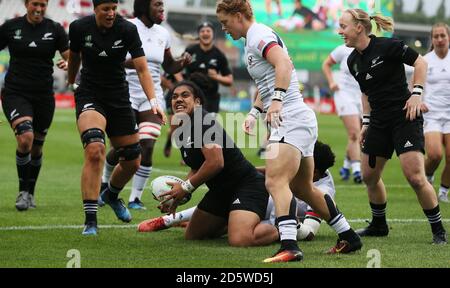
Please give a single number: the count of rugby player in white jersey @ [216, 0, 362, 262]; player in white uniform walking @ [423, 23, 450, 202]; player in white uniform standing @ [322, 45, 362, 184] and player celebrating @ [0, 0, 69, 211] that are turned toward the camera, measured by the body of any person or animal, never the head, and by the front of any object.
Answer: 3

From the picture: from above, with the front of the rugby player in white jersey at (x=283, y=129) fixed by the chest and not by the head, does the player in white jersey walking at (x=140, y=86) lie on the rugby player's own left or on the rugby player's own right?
on the rugby player's own right

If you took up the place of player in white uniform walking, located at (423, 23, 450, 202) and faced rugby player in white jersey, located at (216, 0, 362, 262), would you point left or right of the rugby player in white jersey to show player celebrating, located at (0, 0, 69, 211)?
right

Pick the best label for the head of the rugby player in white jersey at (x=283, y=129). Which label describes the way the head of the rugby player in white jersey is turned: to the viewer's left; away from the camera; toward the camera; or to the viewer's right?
to the viewer's left

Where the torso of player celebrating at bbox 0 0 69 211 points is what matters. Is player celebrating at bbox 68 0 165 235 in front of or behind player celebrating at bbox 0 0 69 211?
in front

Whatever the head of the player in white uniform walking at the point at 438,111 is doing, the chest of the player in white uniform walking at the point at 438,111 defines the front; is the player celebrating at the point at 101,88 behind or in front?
in front

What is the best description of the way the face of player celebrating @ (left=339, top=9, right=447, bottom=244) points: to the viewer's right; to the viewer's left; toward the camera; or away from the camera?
to the viewer's left
